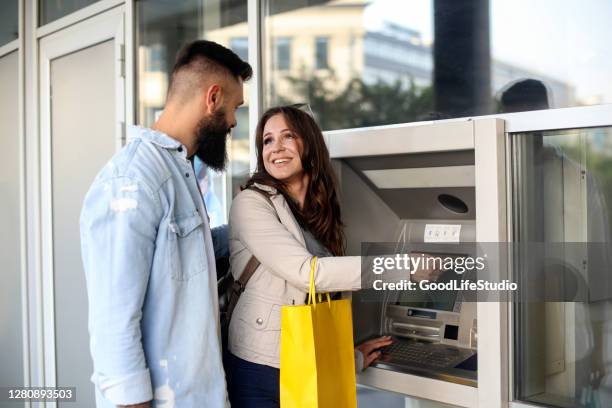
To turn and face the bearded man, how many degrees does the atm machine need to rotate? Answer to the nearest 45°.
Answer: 0° — it already faces them

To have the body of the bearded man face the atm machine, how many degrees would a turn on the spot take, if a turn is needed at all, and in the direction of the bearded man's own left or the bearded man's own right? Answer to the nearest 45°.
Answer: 0° — they already face it

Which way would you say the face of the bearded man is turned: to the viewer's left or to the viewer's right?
to the viewer's right

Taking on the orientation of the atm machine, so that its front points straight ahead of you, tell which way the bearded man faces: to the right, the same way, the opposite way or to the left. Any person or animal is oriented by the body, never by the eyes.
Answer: the opposite way

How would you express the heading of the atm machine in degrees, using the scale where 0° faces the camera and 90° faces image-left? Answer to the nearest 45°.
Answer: approximately 45°

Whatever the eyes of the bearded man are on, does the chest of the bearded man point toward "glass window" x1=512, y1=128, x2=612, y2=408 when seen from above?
yes

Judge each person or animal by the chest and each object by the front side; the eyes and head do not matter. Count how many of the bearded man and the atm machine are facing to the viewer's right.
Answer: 1

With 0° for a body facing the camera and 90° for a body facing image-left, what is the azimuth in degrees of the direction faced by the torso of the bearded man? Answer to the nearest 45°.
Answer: approximately 270°

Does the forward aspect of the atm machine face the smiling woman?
yes
